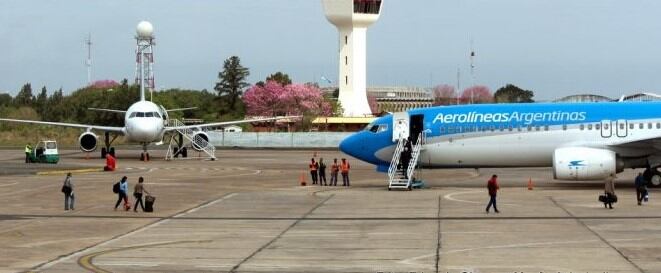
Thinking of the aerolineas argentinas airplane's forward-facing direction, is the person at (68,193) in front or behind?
in front

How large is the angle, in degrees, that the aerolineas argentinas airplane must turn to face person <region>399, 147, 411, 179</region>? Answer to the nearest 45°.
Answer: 0° — it already faces them

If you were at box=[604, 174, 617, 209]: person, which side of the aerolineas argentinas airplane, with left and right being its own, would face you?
left

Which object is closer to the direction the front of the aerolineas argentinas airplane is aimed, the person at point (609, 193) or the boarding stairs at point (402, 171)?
the boarding stairs

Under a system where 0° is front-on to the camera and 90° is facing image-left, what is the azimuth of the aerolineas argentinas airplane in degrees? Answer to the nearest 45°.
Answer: approximately 90°
